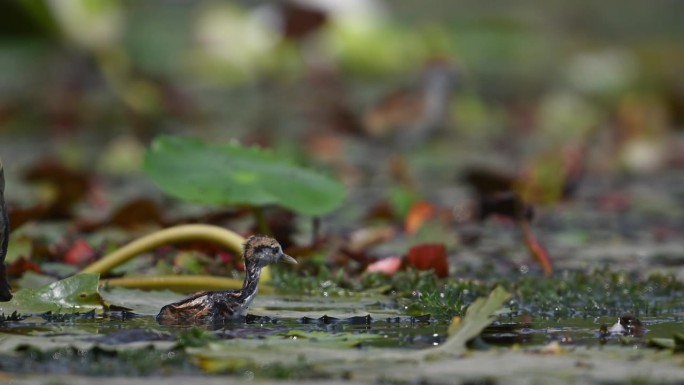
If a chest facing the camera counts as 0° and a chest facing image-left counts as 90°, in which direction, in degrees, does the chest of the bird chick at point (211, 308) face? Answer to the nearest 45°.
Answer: approximately 270°

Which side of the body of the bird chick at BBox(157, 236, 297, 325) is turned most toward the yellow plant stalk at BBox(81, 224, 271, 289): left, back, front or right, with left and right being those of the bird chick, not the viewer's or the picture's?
left

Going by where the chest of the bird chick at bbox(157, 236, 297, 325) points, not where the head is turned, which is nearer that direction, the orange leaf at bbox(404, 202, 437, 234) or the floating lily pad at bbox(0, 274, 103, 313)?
the orange leaf

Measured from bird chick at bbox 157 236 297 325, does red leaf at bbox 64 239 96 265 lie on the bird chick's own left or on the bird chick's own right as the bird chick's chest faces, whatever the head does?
on the bird chick's own left

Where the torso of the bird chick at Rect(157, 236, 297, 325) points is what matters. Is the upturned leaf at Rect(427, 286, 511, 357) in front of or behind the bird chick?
in front

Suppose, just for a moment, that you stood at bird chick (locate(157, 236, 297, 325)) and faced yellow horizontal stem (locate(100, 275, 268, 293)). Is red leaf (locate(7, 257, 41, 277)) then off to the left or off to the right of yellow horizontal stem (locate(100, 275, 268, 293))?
left

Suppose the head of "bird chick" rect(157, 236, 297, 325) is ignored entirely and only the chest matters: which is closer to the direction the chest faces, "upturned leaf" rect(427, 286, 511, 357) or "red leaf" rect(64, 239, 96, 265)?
the upturned leaf

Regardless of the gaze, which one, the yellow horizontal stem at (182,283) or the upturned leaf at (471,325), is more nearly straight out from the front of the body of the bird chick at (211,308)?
the upturned leaf

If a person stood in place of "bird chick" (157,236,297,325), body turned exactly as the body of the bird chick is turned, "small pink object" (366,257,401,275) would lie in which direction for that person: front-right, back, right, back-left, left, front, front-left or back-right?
front-left

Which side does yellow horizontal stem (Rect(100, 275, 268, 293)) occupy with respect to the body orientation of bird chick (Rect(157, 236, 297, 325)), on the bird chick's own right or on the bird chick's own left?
on the bird chick's own left

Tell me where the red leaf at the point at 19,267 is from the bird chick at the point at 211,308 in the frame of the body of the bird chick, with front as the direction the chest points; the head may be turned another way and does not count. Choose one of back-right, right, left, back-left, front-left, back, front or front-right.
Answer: back-left
